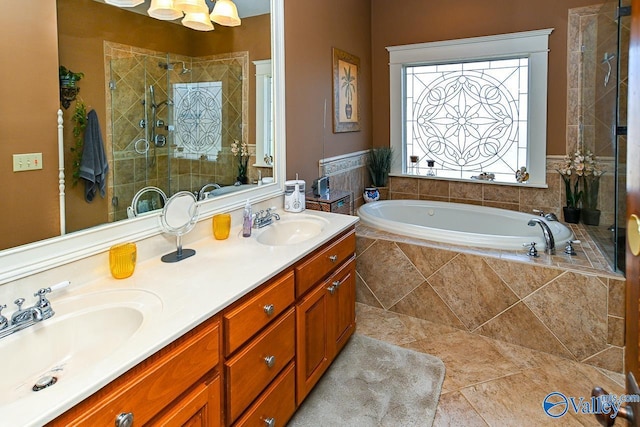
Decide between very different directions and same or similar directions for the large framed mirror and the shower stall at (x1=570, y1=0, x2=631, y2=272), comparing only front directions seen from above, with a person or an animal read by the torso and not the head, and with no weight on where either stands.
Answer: very different directions

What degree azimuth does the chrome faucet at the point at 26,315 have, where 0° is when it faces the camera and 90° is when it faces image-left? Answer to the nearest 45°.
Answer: approximately 315°

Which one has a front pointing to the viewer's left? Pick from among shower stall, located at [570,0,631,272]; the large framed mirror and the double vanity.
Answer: the shower stall

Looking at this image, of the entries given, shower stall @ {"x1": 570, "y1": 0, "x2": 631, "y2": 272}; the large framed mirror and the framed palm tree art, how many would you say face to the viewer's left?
1

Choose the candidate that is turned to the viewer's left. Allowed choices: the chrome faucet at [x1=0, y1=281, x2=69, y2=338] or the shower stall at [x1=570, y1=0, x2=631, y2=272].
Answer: the shower stall

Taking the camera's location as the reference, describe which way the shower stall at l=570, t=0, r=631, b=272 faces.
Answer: facing to the left of the viewer

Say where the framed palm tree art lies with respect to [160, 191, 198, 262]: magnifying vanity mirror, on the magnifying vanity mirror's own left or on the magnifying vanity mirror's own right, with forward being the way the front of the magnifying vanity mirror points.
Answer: on the magnifying vanity mirror's own left
